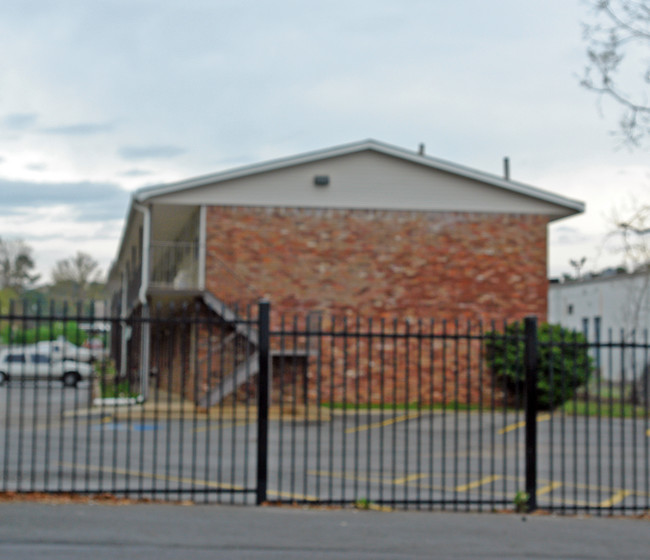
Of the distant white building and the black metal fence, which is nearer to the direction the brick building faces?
the black metal fence

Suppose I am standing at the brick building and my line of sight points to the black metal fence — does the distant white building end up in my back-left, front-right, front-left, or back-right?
back-left

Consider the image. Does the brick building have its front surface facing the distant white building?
no
